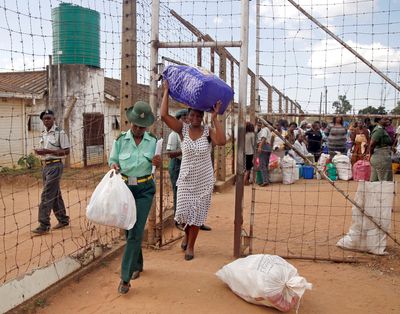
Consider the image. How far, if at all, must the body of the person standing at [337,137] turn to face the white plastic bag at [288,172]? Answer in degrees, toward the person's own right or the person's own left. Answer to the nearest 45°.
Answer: approximately 45° to the person's own right

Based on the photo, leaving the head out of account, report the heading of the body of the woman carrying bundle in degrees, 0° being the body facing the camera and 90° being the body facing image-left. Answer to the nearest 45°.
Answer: approximately 0°

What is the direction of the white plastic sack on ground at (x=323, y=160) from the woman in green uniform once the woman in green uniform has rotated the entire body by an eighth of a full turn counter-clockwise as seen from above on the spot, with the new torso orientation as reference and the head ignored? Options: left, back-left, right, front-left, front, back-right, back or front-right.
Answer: left

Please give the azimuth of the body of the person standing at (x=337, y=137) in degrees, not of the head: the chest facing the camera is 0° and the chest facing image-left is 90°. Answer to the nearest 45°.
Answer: approximately 0°

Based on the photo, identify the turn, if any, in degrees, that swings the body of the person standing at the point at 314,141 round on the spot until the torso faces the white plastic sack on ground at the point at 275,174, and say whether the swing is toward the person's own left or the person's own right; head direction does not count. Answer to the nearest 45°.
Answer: approximately 45° to the person's own right

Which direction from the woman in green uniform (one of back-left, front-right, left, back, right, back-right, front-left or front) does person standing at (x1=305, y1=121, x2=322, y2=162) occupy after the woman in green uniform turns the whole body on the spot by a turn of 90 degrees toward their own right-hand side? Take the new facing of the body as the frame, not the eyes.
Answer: back-right
